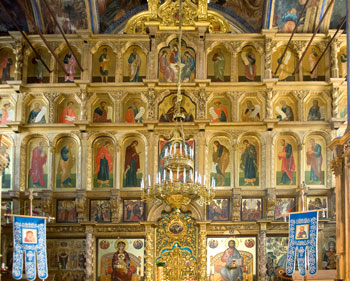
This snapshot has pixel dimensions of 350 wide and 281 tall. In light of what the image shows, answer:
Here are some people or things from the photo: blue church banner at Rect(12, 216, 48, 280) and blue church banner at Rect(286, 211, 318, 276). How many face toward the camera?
2

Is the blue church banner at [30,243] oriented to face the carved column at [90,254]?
no

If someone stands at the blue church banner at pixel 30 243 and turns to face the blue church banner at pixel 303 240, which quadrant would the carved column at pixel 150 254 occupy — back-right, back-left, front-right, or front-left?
front-left

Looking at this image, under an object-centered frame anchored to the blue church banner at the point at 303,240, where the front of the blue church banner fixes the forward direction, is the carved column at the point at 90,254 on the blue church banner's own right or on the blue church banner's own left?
on the blue church banner's own right

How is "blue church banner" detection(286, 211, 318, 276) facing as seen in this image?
toward the camera

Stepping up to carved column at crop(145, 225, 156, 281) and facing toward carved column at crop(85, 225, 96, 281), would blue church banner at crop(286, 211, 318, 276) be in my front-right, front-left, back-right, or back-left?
back-left

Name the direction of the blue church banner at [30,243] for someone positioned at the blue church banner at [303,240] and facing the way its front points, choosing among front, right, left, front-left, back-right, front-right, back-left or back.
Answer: right

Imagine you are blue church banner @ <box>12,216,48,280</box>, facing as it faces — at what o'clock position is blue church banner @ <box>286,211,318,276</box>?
blue church banner @ <box>286,211,318,276</box> is roughly at 10 o'clock from blue church banner @ <box>12,216,48,280</box>.

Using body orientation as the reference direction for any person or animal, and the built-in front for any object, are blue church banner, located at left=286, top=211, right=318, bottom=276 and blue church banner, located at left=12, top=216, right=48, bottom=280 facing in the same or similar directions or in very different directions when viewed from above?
same or similar directions

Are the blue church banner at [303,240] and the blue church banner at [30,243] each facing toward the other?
no

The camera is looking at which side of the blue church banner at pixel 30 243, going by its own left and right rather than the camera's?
front
